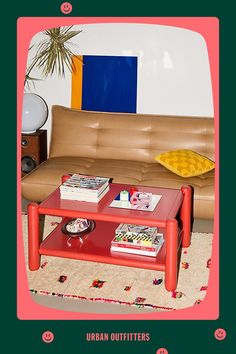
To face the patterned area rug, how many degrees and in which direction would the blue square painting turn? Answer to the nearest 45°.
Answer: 0° — it already faces it

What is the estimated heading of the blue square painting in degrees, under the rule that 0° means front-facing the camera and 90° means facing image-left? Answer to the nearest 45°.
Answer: approximately 0°

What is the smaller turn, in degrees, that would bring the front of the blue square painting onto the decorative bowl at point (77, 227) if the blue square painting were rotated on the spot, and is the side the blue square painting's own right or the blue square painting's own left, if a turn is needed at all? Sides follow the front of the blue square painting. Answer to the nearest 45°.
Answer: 0° — it already faces it

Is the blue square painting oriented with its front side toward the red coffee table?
yes
